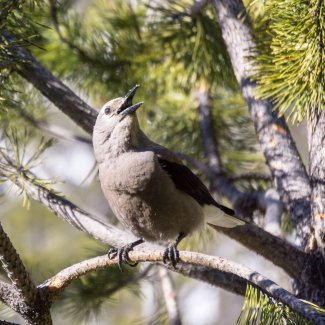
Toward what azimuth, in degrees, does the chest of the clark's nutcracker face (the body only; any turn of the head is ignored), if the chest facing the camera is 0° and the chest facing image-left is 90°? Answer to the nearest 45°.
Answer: approximately 45°

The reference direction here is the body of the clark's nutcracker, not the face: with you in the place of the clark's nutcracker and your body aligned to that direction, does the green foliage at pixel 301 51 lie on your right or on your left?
on your left
